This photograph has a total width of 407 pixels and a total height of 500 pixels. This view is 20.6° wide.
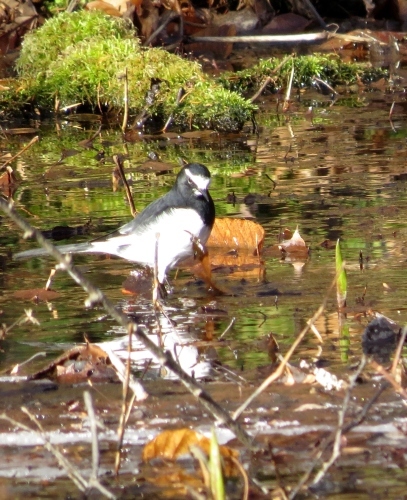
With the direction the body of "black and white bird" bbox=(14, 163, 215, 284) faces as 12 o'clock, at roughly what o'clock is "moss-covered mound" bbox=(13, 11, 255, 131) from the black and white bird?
The moss-covered mound is roughly at 9 o'clock from the black and white bird.

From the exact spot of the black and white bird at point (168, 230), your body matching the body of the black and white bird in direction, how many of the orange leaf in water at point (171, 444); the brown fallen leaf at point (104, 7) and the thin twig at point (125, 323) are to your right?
2

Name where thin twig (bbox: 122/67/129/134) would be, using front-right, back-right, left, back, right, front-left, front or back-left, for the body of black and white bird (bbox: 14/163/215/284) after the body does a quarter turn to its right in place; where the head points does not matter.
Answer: back

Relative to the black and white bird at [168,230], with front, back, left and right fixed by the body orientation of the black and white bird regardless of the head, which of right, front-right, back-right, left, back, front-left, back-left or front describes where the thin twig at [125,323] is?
right

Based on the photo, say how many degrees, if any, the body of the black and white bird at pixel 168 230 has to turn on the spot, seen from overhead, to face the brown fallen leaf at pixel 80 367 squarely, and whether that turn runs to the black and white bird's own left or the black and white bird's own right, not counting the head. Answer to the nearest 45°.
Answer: approximately 90° to the black and white bird's own right

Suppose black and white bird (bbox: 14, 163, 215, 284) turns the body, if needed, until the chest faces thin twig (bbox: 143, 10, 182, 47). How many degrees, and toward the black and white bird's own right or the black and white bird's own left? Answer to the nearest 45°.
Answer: approximately 90° to the black and white bird's own left

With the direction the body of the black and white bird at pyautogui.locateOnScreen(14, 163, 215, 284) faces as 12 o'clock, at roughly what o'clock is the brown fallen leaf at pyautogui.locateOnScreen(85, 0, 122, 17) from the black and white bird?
The brown fallen leaf is roughly at 9 o'clock from the black and white bird.

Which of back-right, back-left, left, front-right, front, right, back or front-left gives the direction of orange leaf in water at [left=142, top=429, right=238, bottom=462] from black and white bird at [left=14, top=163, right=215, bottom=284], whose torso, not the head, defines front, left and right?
right

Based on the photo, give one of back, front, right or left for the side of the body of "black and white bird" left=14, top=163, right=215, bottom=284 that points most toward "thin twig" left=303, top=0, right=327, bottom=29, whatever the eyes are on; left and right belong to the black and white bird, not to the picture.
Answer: left

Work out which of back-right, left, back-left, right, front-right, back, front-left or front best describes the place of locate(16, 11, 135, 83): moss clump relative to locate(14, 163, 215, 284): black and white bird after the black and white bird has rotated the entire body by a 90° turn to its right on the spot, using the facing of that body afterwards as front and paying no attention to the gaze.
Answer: back

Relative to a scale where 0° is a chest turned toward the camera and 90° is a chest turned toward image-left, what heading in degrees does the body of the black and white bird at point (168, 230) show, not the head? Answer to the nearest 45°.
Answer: approximately 270°

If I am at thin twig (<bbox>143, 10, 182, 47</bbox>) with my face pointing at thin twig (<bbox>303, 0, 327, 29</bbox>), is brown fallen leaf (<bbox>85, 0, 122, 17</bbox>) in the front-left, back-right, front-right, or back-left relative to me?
back-left

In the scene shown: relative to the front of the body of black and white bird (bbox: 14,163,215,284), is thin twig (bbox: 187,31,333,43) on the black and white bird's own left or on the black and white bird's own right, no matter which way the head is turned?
on the black and white bird's own left
